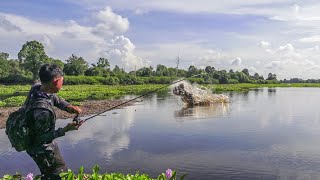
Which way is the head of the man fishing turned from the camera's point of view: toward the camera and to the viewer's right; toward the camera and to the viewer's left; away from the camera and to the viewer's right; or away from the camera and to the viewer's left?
away from the camera and to the viewer's right

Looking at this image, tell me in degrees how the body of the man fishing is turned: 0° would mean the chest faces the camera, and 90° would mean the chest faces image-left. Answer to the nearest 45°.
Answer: approximately 270°
